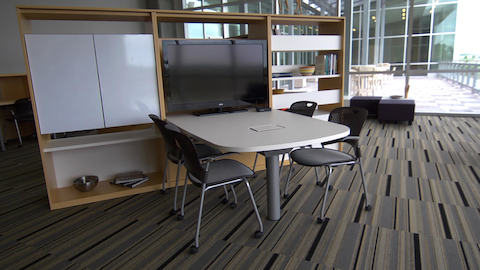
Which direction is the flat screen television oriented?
toward the camera

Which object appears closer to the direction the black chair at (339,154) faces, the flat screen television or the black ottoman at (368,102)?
the flat screen television

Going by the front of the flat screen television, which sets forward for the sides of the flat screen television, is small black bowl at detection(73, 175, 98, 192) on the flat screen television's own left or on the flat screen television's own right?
on the flat screen television's own right

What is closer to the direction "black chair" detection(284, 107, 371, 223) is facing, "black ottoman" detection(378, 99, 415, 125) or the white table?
the white table

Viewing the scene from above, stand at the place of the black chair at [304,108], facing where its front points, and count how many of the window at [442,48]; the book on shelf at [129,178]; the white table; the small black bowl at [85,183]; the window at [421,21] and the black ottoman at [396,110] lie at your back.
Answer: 3

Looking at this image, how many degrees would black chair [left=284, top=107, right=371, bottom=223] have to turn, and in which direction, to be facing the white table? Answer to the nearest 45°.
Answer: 0° — it already faces it

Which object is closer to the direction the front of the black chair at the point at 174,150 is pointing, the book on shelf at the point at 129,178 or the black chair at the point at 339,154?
the black chair

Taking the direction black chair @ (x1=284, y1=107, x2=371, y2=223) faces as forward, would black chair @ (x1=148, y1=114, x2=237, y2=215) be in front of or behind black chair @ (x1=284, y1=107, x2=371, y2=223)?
in front

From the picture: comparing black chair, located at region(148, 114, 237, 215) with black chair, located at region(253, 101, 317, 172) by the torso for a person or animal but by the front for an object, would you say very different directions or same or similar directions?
very different directions

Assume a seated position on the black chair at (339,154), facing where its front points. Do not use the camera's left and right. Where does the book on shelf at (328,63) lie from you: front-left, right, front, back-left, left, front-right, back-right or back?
back-right

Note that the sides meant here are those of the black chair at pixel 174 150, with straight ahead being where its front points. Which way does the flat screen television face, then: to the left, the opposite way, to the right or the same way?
to the right

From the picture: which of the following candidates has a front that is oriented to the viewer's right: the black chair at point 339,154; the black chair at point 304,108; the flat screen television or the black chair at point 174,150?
the black chair at point 174,150

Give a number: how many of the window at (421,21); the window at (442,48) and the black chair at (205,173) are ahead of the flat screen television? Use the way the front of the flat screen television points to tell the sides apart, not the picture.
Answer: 1

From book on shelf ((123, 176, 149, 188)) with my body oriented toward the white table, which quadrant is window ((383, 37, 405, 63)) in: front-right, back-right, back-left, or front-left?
front-left

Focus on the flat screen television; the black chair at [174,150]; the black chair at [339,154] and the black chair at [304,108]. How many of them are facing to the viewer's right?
1
